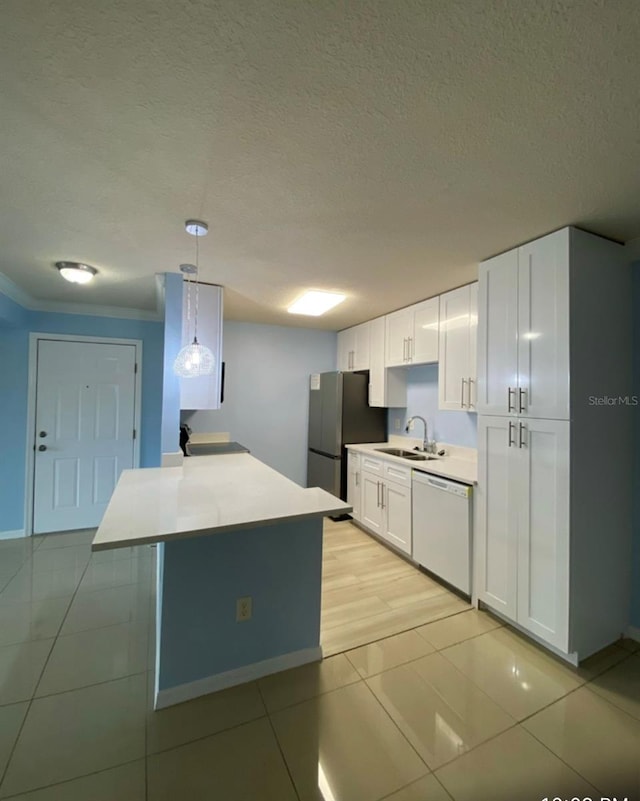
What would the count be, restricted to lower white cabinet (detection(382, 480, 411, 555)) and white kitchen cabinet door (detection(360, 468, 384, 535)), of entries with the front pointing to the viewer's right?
0

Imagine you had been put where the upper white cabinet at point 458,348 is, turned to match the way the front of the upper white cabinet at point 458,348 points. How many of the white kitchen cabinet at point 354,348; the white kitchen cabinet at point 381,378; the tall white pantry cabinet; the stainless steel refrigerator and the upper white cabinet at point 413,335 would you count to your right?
4

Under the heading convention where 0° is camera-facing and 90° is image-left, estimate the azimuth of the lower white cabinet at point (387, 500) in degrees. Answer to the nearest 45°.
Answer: approximately 45°

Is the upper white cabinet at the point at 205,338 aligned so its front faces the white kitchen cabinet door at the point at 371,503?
yes

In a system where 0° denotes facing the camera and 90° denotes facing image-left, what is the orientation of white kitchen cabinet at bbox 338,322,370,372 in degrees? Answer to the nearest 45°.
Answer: approximately 45°

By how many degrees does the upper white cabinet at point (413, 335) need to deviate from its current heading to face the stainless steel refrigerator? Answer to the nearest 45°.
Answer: approximately 90° to its right

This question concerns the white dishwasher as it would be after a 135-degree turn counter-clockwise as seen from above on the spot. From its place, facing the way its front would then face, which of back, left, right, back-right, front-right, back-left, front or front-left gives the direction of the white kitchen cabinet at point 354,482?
back-left

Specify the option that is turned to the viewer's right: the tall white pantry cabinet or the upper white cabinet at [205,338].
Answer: the upper white cabinet

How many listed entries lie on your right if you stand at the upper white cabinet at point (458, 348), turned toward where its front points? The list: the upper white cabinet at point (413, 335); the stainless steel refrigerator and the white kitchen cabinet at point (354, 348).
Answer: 3

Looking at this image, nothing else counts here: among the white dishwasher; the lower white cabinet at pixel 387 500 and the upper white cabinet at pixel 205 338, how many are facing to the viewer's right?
1

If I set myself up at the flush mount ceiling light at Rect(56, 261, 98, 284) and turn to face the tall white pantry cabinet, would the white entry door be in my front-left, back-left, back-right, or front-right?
back-left

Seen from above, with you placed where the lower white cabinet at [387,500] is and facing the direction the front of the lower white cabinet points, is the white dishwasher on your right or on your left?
on your left
